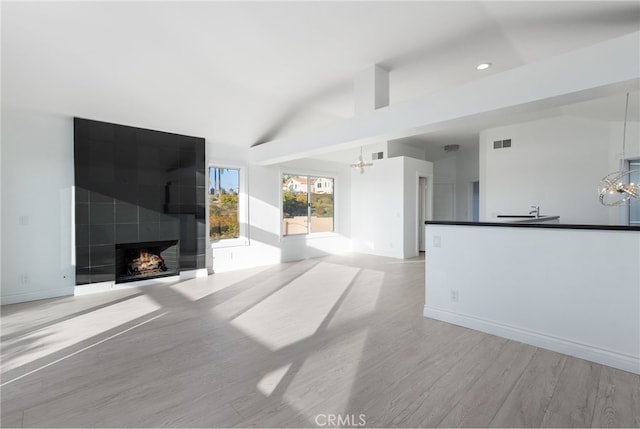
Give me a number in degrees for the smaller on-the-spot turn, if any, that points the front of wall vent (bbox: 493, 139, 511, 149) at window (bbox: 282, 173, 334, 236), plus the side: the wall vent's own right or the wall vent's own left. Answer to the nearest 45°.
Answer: approximately 90° to the wall vent's own right

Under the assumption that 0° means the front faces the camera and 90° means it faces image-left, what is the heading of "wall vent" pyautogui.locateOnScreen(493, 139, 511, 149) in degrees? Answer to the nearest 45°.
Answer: approximately 0°

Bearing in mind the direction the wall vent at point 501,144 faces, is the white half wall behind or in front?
in front

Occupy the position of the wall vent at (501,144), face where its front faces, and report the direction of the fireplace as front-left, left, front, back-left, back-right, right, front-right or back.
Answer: front-right
